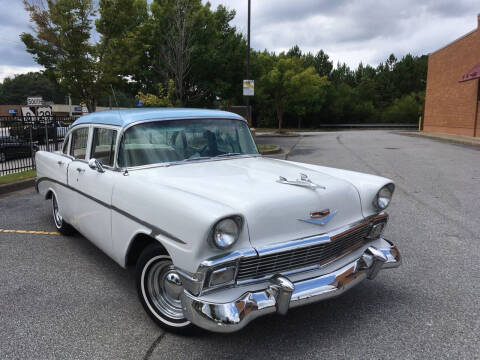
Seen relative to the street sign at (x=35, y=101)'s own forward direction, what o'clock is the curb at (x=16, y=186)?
The curb is roughly at 12 o'clock from the street sign.

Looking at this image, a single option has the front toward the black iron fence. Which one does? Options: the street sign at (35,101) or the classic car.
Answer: the street sign

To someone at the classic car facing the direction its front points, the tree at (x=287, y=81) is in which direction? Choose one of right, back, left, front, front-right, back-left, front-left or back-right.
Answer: back-left

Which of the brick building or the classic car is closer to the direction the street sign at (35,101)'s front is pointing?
the classic car

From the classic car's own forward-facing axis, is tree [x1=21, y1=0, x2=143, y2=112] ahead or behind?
behind

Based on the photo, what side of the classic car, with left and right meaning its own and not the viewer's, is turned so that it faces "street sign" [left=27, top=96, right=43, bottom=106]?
back

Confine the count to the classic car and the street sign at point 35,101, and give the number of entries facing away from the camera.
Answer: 0

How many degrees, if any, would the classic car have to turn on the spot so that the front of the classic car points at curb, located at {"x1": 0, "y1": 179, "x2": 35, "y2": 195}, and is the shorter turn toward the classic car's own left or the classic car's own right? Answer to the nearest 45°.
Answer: approximately 180°

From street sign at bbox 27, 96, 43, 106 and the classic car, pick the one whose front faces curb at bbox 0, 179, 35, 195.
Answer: the street sign

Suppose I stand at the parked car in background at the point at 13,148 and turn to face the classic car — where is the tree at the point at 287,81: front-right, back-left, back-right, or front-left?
back-left

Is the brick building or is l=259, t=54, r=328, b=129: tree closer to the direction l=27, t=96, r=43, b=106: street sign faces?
the brick building

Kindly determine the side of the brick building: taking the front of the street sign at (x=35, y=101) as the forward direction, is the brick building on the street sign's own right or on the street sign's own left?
on the street sign's own left

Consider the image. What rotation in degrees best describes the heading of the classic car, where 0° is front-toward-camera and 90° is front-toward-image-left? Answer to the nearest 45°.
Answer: approximately 315°
